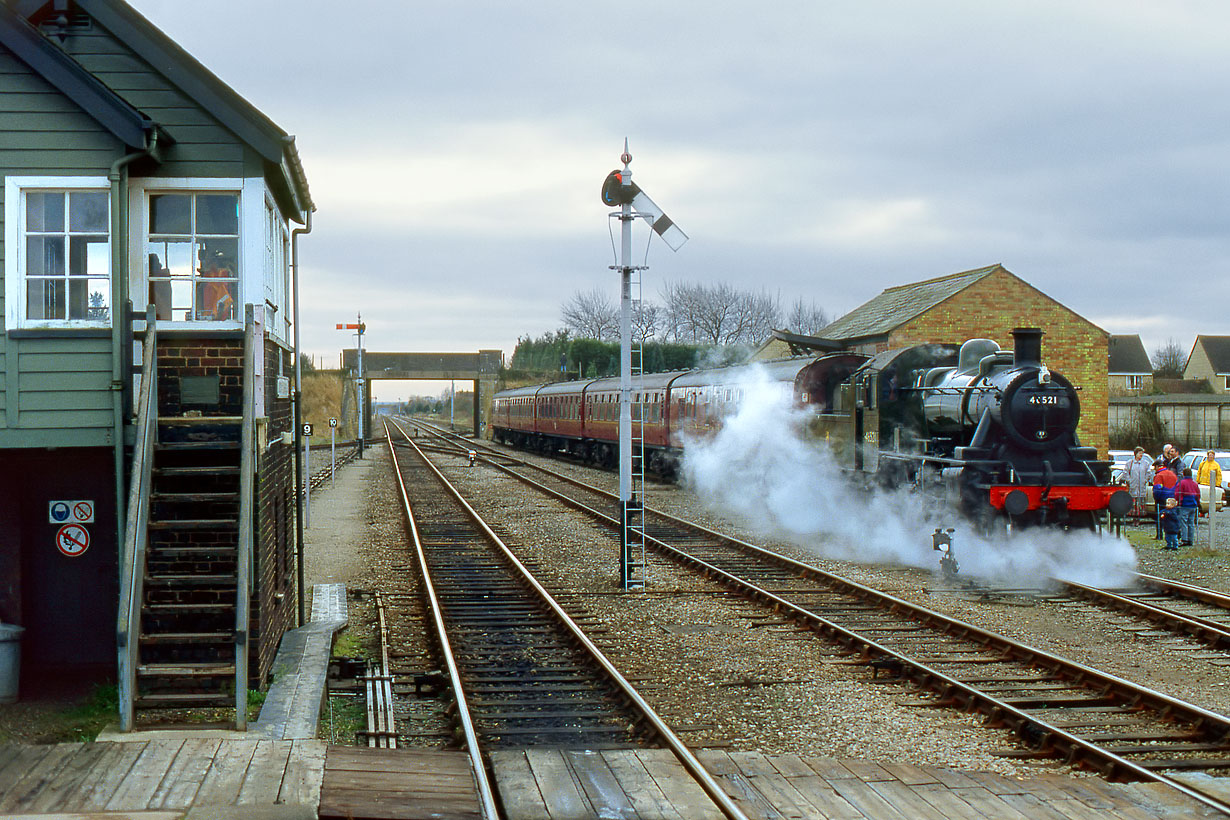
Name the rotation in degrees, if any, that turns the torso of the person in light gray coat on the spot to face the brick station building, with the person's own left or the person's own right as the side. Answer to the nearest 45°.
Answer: approximately 180°

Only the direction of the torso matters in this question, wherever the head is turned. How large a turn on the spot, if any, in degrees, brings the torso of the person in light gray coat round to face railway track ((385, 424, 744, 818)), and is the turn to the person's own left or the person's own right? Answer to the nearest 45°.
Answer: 0° — they already face it

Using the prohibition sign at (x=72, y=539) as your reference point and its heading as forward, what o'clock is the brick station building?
The brick station building is roughly at 8 o'clock from the prohibition sign.

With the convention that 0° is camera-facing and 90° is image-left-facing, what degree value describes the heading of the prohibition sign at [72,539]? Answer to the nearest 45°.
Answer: approximately 0°

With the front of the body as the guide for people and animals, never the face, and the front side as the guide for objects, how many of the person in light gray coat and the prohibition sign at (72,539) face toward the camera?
2

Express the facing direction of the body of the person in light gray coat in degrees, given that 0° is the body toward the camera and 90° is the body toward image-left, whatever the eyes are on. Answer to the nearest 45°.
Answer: approximately 0°

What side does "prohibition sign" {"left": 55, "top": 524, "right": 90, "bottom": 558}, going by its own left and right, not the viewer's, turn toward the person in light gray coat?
left

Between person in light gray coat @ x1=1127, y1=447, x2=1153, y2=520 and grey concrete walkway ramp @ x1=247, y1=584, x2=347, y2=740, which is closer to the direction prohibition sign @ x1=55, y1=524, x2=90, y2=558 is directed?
the grey concrete walkway ramp
